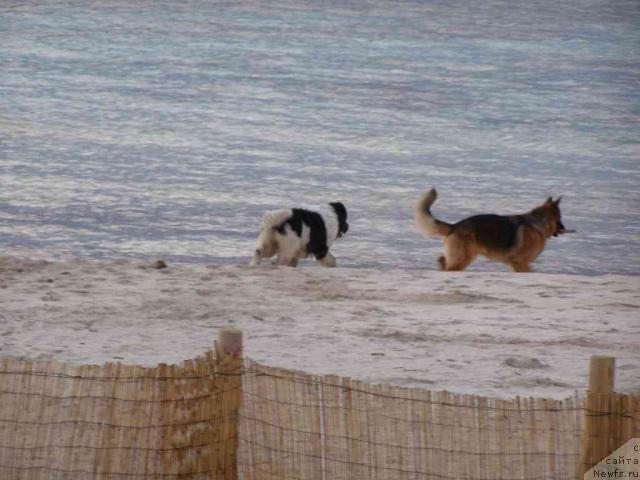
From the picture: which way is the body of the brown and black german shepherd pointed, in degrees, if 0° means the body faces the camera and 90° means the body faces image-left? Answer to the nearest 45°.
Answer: approximately 270°

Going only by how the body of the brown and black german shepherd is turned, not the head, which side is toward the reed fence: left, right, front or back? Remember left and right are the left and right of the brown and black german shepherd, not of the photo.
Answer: right

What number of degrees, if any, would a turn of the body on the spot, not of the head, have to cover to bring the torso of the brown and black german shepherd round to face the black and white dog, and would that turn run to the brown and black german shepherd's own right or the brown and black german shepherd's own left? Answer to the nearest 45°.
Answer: approximately 180°
